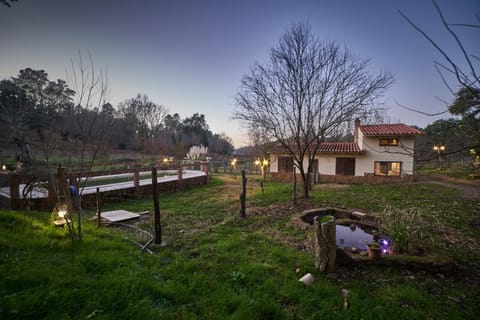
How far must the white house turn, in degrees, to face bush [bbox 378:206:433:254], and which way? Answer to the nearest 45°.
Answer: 0° — it already faces it

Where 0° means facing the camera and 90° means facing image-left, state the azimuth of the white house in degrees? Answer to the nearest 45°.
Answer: approximately 0°

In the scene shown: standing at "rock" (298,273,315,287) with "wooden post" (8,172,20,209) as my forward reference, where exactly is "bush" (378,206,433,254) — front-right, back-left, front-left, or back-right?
back-right

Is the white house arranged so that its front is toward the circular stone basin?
yes

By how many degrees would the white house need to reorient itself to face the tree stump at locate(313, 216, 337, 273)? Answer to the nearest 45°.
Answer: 0° — it already faces it

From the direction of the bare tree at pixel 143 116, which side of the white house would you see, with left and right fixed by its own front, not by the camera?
right
